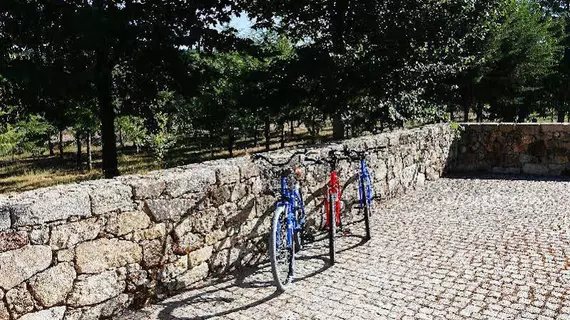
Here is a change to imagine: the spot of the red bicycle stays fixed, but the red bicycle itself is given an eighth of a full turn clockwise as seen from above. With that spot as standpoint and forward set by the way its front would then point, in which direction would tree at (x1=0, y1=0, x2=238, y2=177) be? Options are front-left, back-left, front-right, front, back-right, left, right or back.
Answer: right

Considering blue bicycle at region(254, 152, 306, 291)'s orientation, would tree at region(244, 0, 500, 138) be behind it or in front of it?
behind

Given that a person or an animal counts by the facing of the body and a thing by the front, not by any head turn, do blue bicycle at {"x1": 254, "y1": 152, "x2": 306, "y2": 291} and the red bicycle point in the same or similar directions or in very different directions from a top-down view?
same or similar directions

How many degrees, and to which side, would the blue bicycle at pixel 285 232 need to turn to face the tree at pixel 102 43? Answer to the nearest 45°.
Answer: approximately 135° to its right

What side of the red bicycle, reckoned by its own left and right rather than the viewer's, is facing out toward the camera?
front

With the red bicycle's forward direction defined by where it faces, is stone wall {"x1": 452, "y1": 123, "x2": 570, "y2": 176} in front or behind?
behind
